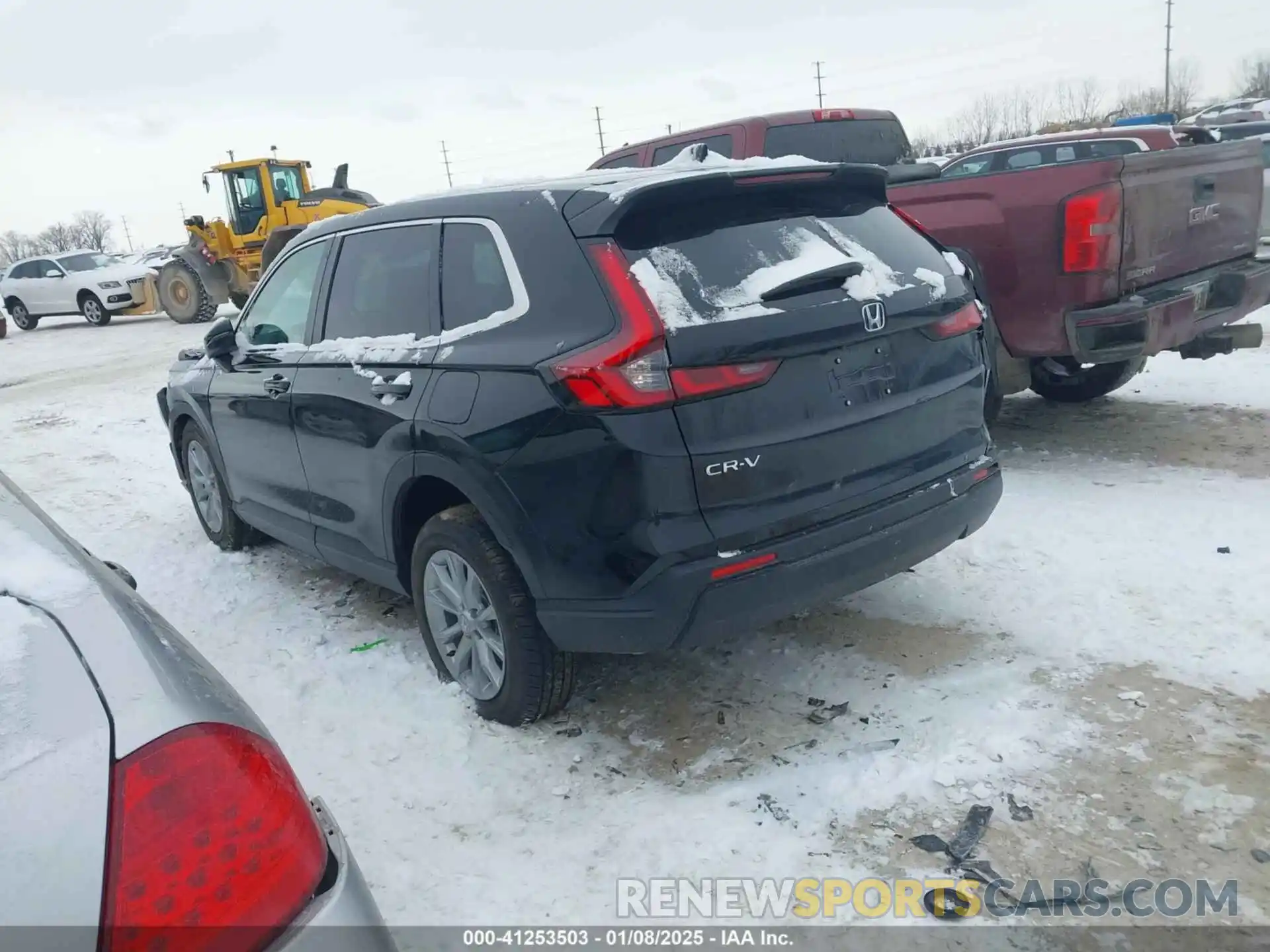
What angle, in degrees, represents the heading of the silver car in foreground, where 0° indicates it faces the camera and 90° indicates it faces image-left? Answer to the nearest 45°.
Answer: approximately 180°

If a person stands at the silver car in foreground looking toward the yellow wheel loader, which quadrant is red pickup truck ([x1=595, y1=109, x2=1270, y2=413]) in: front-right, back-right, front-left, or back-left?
front-right

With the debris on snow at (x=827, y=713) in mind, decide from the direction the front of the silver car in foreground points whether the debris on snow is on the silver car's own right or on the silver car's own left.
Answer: on the silver car's own right

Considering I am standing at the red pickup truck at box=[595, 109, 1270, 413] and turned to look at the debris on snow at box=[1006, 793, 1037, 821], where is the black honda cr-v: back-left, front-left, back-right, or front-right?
front-right

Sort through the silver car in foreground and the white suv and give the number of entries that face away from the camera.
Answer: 1

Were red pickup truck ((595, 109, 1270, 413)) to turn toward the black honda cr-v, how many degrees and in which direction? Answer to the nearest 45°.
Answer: approximately 90° to its left

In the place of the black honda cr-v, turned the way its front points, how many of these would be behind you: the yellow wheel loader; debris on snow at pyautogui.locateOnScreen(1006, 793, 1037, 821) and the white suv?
1

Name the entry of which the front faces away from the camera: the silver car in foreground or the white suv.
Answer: the silver car in foreground

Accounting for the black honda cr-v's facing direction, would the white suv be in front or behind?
in front

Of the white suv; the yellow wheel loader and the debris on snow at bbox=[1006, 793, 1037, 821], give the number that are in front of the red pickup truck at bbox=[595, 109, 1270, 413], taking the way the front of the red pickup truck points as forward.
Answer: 2

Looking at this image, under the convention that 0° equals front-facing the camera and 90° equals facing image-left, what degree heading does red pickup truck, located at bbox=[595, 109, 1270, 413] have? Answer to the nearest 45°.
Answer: approximately 135°

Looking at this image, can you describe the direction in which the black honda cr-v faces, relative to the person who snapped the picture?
facing away from the viewer and to the left of the viewer

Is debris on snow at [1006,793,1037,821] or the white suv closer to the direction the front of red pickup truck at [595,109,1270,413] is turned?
the white suv

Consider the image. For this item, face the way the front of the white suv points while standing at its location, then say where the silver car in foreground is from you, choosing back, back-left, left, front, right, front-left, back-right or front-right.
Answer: front-right

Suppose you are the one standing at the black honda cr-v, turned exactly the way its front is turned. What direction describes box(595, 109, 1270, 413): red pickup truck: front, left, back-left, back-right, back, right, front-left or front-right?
right

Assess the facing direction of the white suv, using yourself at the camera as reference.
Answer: facing the viewer and to the right of the viewer
